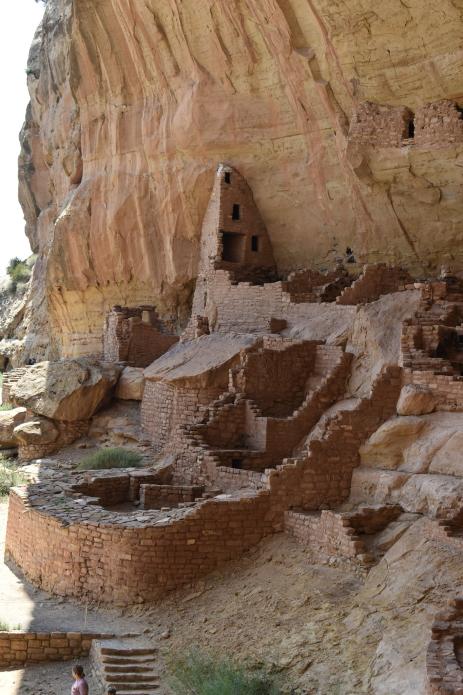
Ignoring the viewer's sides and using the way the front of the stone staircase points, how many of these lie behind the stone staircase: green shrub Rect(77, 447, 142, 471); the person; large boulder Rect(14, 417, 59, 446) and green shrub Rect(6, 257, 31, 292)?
3

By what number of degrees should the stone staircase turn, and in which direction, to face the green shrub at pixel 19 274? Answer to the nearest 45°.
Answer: approximately 180°

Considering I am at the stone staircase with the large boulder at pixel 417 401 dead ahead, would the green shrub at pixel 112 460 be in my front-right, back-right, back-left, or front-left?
front-left

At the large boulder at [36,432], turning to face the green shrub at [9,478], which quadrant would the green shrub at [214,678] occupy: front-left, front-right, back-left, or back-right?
front-left

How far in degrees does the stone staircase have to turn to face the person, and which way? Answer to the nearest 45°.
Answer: approximately 45° to its right

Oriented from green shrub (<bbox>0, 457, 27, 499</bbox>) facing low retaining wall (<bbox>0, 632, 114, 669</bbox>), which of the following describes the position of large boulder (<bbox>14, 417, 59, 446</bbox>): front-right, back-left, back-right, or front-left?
back-left

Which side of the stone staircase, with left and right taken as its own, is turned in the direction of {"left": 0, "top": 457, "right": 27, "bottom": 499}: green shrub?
back

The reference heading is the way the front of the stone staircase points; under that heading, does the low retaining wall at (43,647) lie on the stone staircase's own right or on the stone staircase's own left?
on the stone staircase's own right

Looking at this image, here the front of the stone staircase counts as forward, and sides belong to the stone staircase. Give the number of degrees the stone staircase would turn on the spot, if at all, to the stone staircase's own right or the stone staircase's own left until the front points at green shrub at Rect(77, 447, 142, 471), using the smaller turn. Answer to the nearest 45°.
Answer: approximately 180°

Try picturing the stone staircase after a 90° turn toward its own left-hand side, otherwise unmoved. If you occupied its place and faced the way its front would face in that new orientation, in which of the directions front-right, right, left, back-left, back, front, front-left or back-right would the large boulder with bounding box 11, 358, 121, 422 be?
left

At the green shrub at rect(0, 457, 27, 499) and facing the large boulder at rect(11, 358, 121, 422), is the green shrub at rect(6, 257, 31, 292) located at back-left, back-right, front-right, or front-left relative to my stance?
front-left

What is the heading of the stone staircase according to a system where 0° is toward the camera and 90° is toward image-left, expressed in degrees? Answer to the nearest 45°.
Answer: approximately 0°
